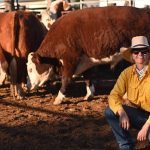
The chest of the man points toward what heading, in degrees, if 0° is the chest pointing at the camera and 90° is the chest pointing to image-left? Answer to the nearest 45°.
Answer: approximately 0°

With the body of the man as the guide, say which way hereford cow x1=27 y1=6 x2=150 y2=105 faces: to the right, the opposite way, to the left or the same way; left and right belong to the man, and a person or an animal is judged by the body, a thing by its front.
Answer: to the right

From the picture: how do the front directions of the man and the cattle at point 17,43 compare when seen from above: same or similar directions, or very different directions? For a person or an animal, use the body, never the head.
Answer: very different directions

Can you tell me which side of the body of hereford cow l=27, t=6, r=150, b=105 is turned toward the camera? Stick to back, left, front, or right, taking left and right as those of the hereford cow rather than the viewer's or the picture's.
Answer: left

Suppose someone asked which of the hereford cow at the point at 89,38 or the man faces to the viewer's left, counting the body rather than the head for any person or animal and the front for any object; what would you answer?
the hereford cow

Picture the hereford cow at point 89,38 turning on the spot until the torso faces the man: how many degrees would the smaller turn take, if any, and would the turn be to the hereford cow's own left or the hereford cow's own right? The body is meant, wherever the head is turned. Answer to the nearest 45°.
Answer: approximately 90° to the hereford cow's own left

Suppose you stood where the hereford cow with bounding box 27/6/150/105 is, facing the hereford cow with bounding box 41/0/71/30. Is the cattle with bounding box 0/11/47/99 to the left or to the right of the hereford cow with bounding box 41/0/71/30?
left

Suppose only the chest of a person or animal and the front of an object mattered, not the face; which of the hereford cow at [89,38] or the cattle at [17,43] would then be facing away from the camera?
the cattle

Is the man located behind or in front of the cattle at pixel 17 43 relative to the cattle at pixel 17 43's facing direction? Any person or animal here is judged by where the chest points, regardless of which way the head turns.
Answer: behind

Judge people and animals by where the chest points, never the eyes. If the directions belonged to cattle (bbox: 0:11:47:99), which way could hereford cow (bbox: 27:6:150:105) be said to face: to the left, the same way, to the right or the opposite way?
to the left
